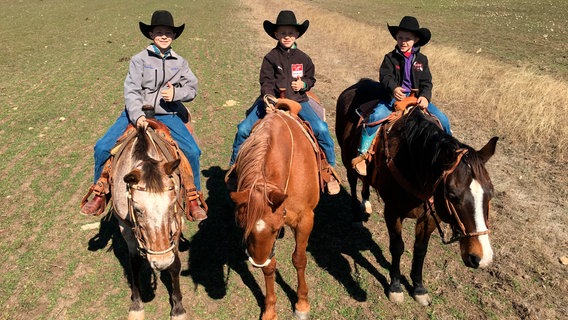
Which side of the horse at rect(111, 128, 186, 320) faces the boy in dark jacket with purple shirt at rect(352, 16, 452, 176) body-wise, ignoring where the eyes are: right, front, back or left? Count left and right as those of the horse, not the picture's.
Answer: left

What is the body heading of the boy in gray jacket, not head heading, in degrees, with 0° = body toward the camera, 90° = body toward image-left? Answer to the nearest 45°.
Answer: approximately 0°

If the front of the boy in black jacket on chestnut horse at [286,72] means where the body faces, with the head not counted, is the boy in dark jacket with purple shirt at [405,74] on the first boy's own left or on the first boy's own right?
on the first boy's own left

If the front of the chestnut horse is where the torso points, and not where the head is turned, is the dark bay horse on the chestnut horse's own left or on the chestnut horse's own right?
on the chestnut horse's own left
